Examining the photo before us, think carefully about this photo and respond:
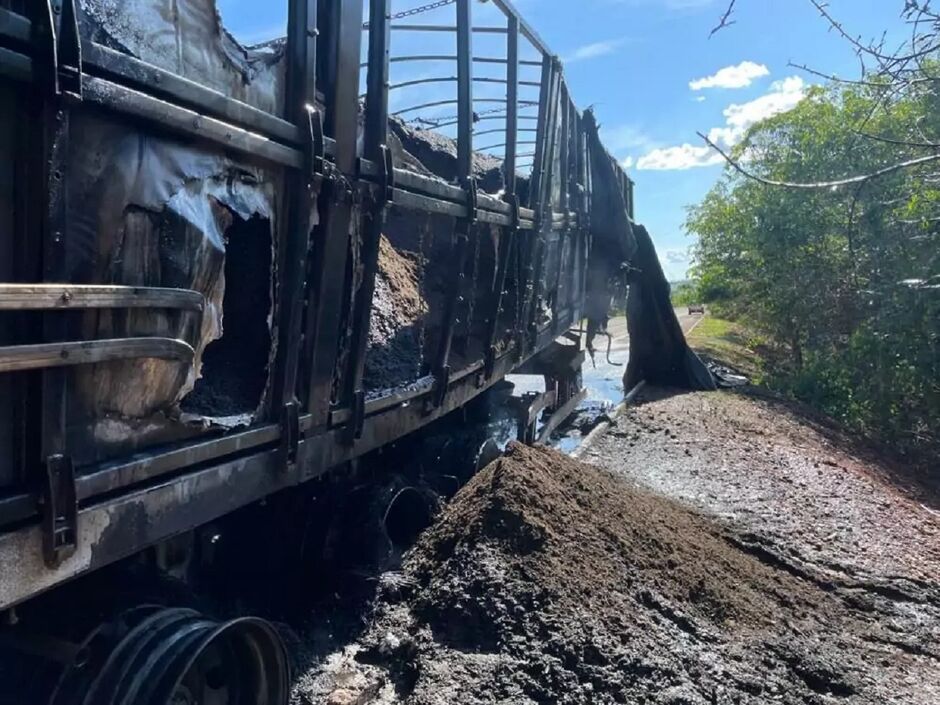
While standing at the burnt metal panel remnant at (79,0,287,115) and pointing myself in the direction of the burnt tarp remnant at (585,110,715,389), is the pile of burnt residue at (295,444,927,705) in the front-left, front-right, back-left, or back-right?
front-right

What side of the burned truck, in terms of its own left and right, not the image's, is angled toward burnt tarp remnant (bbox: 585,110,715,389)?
front

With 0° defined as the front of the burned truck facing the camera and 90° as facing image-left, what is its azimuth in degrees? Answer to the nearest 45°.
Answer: approximately 225°
